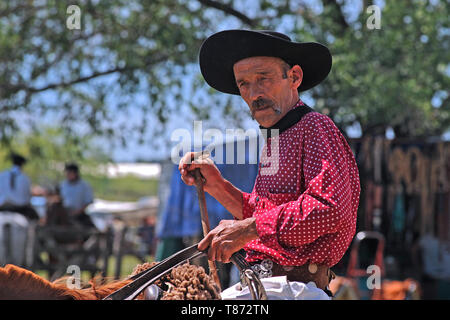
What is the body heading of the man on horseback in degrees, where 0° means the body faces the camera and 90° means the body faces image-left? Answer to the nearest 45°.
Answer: approximately 45°

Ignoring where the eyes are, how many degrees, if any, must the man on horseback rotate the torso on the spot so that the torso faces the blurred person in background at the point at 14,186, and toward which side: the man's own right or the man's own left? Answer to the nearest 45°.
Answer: approximately 90° to the man's own right
